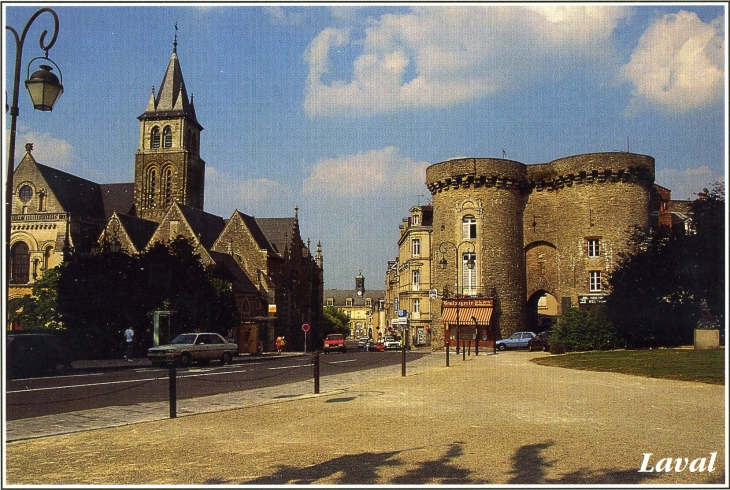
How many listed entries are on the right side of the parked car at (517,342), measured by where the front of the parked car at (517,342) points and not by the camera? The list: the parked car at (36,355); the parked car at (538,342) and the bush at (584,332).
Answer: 0

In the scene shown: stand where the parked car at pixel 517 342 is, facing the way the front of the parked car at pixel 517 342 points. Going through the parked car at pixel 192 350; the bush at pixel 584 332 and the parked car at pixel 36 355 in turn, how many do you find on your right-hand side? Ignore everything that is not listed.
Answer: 0

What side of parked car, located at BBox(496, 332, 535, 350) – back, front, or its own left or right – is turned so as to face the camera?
left

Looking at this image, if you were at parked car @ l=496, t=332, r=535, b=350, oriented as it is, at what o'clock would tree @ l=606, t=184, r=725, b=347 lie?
The tree is roughly at 6 o'clock from the parked car.

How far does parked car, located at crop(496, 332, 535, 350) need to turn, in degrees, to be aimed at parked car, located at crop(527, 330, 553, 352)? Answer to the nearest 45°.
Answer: approximately 135° to its left

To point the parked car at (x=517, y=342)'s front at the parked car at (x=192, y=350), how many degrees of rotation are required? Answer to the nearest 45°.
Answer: approximately 45° to its left

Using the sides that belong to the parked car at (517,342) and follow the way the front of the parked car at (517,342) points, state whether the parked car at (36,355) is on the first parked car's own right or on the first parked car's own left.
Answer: on the first parked car's own left
